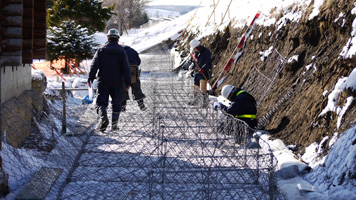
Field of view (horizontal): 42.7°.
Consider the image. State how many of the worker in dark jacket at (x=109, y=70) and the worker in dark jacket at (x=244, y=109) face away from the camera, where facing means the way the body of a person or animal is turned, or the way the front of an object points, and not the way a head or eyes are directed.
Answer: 1

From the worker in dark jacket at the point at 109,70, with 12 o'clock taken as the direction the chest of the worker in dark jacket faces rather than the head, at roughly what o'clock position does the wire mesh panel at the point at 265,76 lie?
The wire mesh panel is roughly at 2 o'clock from the worker in dark jacket.

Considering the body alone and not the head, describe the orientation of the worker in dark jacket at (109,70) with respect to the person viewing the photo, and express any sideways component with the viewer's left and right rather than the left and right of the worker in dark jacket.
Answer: facing away from the viewer

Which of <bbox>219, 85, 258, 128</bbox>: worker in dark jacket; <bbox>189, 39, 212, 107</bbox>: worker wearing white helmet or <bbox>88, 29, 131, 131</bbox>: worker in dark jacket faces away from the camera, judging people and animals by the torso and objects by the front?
<bbox>88, 29, 131, 131</bbox>: worker in dark jacket

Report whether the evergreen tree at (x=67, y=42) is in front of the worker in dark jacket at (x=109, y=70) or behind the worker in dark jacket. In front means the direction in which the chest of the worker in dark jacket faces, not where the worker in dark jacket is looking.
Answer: in front

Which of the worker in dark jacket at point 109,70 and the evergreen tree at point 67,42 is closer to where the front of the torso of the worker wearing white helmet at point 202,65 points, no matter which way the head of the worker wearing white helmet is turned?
the worker in dark jacket

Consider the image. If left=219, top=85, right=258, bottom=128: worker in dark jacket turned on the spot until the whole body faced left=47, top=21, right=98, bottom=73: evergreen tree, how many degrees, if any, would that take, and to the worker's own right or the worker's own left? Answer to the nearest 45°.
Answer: approximately 45° to the worker's own right

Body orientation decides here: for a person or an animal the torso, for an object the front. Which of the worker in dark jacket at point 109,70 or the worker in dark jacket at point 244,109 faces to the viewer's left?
the worker in dark jacket at point 244,109

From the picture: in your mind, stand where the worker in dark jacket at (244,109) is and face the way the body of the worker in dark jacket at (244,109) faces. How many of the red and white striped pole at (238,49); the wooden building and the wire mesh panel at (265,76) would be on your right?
2

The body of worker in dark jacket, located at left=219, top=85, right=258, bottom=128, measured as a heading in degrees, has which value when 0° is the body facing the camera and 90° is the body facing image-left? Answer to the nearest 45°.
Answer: approximately 90°

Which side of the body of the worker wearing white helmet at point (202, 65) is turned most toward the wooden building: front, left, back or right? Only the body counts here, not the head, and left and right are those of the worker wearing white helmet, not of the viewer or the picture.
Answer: front

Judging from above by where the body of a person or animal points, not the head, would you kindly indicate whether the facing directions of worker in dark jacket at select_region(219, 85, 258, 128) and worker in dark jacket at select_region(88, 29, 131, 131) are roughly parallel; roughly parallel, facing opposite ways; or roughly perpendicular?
roughly perpendicular
